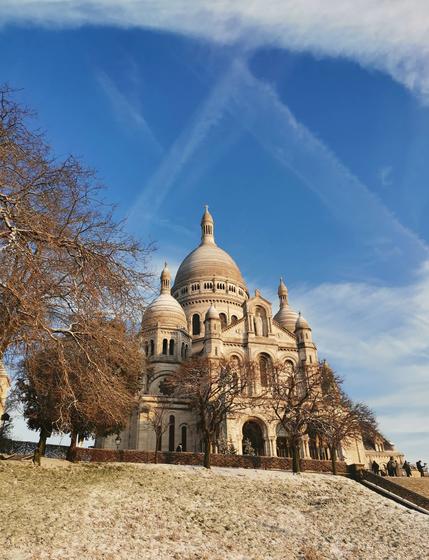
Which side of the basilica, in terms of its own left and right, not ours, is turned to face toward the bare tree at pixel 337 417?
front

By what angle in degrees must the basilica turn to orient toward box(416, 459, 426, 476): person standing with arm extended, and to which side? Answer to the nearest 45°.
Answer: approximately 45° to its left

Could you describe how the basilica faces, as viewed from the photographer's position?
facing the viewer and to the right of the viewer

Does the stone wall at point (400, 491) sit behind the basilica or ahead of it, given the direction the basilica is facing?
ahead

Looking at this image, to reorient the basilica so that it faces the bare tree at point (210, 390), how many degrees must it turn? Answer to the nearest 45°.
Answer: approximately 45° to its right
